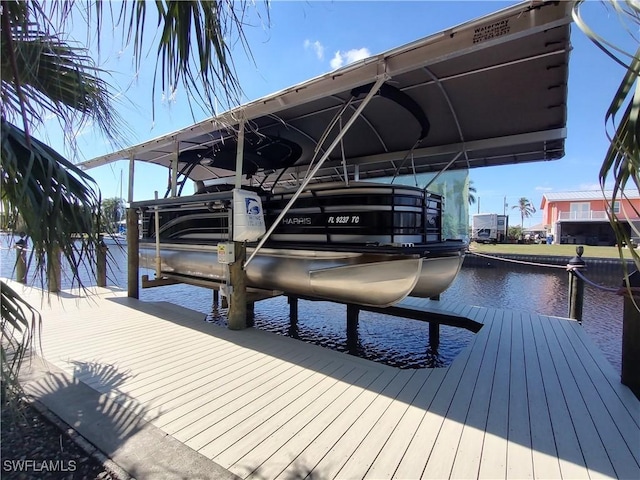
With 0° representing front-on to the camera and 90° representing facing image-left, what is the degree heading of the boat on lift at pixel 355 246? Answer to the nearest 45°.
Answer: approximately 315°

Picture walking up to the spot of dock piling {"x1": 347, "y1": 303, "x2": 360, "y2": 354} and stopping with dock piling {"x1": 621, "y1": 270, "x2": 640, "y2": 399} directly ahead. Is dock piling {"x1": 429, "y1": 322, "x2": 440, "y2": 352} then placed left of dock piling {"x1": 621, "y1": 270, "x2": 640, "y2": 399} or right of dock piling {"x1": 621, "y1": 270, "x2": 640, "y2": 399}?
left

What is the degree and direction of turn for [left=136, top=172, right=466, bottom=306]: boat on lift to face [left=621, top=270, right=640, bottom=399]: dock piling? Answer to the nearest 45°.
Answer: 0° — it already faces it

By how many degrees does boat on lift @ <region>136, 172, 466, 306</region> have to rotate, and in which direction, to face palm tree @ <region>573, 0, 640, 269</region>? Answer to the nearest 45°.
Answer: approximately 45° to its right

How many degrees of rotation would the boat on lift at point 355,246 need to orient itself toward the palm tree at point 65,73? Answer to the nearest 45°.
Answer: approximately 90° to its right

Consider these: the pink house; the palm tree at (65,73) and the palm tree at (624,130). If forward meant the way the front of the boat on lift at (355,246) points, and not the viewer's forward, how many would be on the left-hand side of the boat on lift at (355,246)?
1

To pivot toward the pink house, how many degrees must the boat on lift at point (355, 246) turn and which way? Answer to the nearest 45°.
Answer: approximately 90° to its left

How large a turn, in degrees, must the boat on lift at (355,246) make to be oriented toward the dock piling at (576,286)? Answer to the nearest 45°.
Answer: approximately 45° to its left
